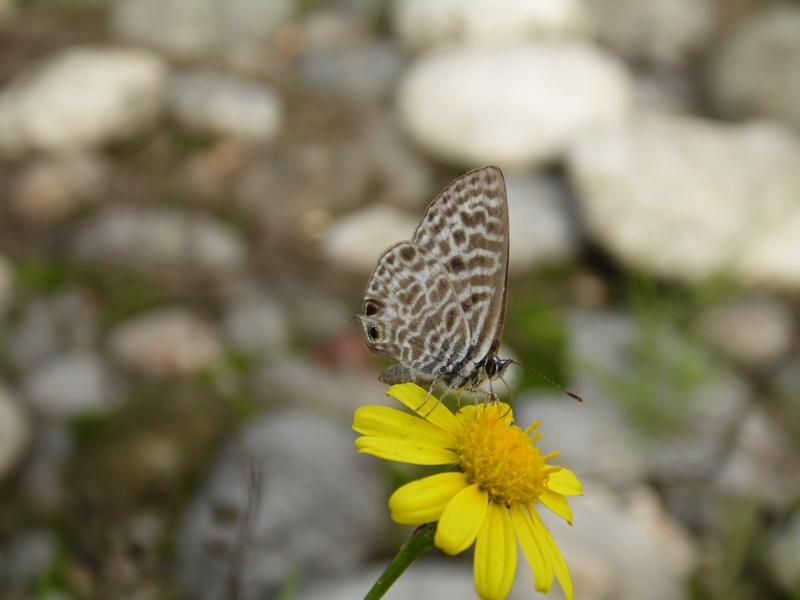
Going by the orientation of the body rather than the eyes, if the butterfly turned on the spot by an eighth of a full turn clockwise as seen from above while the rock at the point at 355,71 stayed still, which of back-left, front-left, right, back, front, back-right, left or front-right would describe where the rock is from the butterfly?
back-left

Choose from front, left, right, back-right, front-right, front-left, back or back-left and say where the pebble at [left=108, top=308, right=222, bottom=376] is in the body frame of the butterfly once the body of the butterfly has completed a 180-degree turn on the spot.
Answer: front-right

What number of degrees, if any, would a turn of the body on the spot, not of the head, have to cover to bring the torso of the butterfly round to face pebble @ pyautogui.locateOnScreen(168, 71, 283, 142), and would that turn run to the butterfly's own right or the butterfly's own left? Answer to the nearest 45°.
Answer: approximately 90° to the butterfly's own left

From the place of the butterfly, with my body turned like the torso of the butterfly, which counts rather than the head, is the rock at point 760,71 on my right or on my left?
on my left

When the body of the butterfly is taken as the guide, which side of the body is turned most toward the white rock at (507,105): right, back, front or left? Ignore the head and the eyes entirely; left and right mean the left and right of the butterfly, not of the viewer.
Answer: left

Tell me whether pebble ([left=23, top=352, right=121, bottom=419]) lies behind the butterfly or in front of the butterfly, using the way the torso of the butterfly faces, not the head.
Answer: behind

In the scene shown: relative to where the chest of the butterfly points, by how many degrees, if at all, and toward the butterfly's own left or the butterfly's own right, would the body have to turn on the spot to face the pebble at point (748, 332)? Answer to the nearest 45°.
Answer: approximately 45° to the butterfly's own left

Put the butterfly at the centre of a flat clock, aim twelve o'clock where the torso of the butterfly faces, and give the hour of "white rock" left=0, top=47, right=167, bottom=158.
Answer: The white rock is roughly at 8 o'clock from the butterfly.

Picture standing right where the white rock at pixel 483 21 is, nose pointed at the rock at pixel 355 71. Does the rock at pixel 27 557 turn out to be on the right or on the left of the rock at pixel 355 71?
left

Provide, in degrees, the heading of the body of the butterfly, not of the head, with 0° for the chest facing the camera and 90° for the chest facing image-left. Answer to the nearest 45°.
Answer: approximately 270°

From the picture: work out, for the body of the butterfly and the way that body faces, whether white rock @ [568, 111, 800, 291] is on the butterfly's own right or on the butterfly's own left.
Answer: on the butterfly's own left

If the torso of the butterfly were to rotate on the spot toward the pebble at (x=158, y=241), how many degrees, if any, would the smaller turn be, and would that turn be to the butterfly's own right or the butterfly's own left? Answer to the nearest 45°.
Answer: approximately 135° to the butterfly's own left

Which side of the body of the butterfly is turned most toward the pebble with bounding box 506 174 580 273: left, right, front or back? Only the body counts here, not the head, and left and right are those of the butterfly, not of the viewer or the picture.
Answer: left
